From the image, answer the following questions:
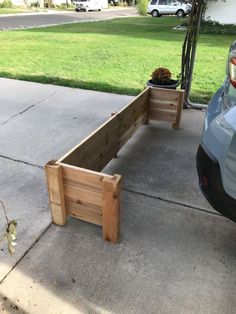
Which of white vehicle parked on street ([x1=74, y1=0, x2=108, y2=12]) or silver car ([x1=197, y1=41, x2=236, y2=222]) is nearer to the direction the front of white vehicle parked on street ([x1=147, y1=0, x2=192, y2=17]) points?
the silver car

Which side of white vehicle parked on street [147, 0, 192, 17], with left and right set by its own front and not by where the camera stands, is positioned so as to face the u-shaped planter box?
right

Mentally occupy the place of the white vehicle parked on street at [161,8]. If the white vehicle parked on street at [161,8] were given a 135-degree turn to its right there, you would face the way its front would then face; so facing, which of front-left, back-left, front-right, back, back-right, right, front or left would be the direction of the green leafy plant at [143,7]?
right
